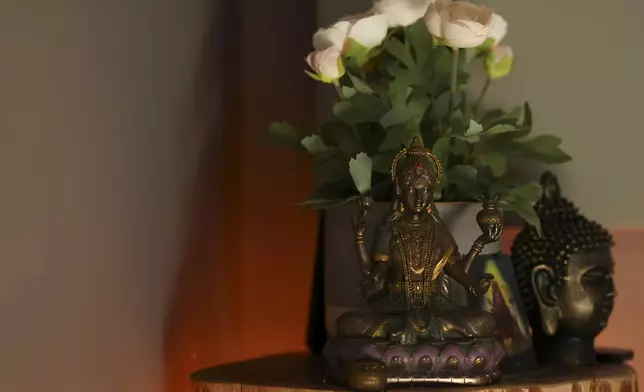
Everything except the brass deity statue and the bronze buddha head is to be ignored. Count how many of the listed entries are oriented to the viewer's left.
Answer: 0

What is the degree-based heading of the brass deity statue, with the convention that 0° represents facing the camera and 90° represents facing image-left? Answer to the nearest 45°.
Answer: approximately 0°
